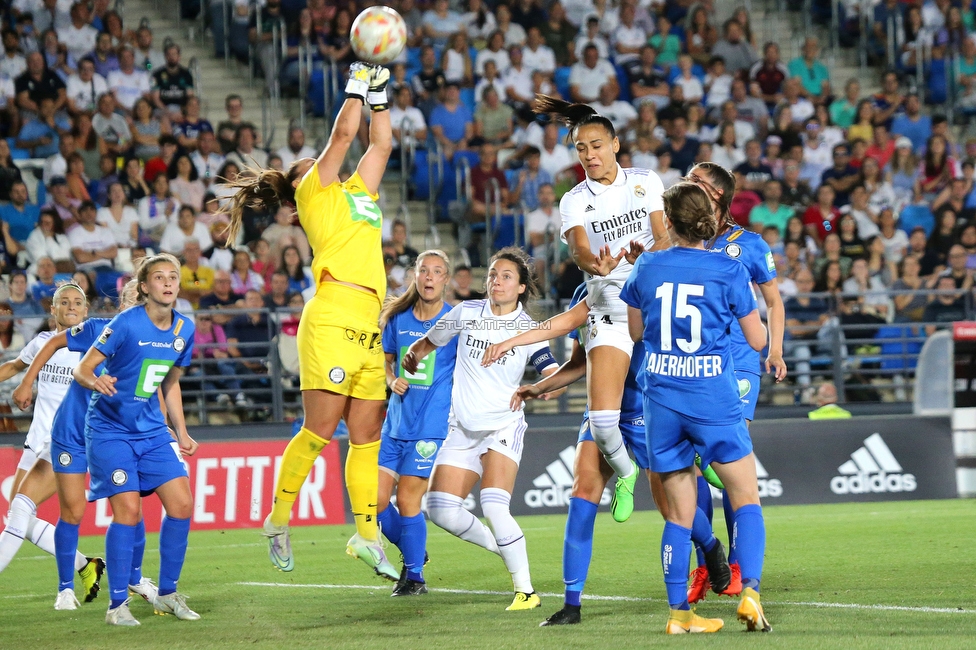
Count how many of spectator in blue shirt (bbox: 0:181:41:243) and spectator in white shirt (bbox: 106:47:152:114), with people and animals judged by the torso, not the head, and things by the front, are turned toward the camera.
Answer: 2

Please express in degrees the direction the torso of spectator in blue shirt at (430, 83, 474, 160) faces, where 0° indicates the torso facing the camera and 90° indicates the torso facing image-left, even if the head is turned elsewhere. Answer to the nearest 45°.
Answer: approximately 0°

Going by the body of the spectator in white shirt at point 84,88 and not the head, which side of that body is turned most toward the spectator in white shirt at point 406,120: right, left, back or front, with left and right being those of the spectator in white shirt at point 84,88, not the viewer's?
left

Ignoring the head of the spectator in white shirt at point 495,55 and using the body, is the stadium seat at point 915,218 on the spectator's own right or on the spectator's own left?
on the spectator's own left

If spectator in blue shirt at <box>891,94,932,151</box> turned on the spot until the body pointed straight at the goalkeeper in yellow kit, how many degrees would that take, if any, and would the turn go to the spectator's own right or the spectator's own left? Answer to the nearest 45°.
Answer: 0° — they already face them

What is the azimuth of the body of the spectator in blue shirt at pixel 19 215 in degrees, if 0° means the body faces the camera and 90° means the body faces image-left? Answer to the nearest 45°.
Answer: approximately 0°
